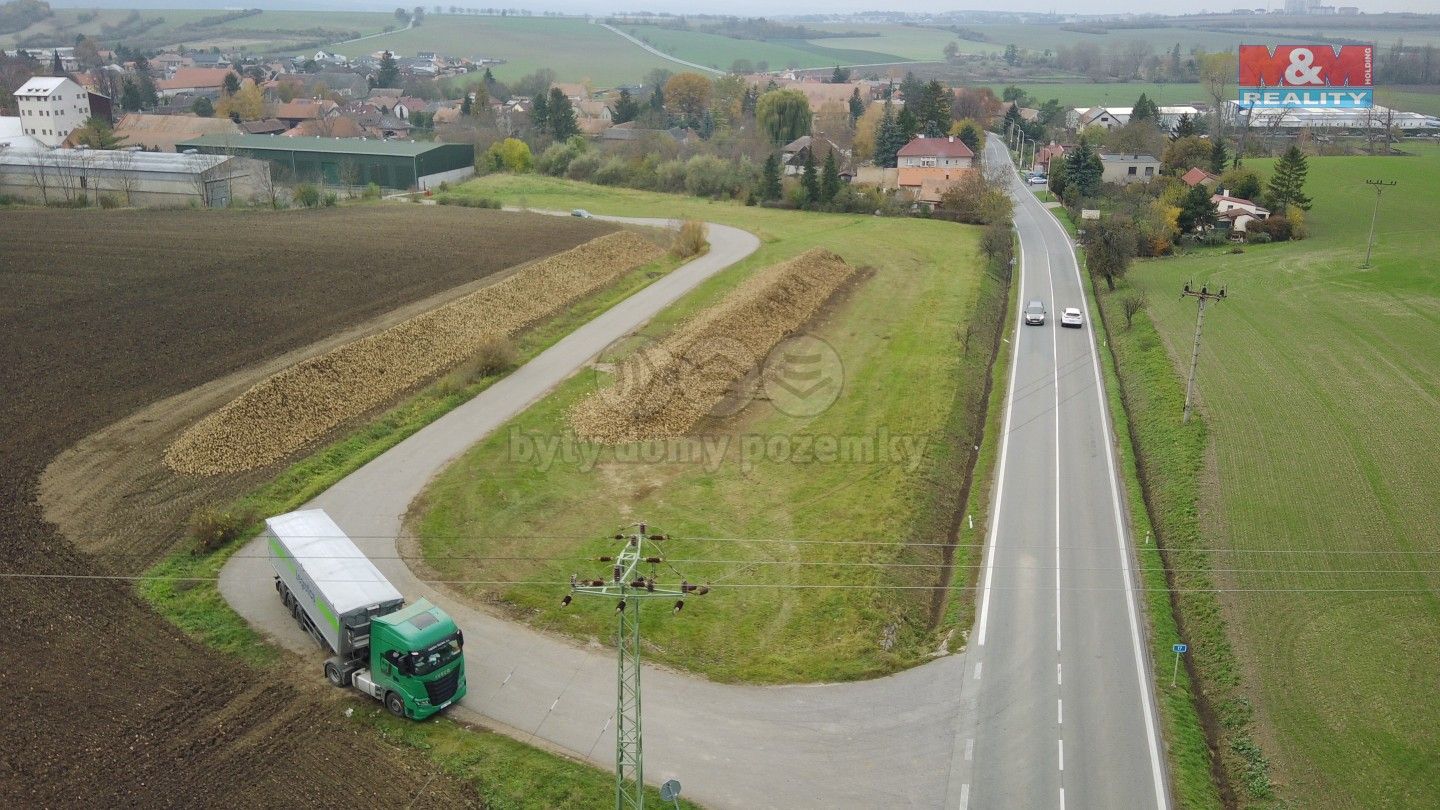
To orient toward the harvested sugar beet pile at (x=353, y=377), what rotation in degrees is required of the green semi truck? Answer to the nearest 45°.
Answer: approximately 135° to its left

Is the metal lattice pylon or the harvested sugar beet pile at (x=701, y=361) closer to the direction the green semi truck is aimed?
the metal lattice pylon

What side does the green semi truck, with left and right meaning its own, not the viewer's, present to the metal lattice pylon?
front

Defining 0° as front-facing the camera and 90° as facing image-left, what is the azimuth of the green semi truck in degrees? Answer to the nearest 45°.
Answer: approximately 315°

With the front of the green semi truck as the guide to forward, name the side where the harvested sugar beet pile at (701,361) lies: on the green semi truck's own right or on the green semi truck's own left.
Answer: on the green semi truck's own left

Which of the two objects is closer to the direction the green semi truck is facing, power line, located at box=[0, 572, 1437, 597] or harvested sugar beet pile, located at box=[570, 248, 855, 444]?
the power line

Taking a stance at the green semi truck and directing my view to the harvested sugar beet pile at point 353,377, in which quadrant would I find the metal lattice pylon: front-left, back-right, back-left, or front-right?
back-right

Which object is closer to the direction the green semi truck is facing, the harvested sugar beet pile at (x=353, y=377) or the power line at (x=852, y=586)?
the power line
